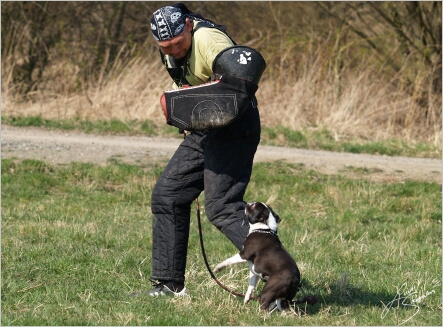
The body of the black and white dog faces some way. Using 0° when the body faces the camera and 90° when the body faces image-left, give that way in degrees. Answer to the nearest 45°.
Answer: approximately 90°
